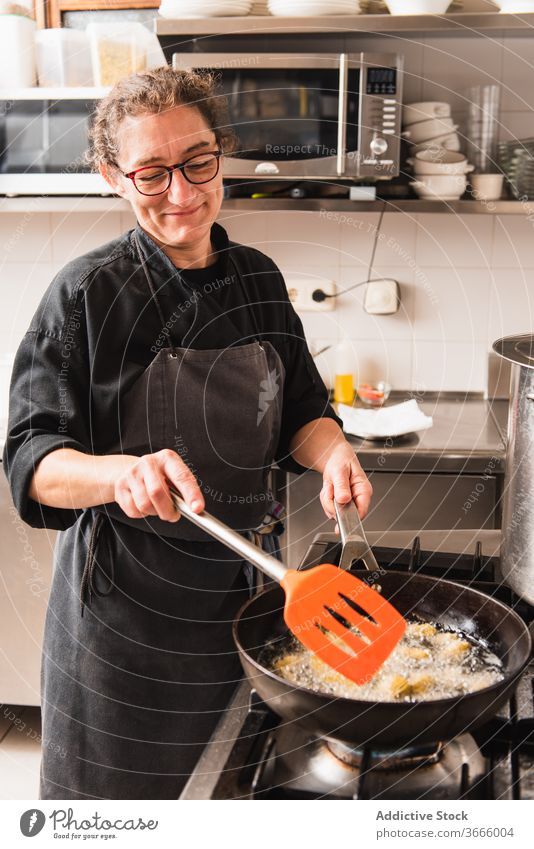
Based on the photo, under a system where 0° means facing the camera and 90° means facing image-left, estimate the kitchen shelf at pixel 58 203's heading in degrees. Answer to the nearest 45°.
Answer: approximately 0°

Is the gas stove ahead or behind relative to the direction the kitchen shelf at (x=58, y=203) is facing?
ahead

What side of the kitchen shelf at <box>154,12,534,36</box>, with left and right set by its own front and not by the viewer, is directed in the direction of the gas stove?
front

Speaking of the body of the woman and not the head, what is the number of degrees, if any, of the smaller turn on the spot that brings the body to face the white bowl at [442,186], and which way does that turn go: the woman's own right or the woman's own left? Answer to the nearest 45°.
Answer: approximately 90° to the woman's own left

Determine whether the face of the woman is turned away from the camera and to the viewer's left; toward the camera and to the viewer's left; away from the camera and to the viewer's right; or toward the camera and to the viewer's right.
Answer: toward the camera and to the viewer's right

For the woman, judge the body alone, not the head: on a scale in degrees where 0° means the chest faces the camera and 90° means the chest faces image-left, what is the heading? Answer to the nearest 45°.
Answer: approximately 315°

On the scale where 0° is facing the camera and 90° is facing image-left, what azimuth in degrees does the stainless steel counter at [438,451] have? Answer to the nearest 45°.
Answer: approximately 0°
